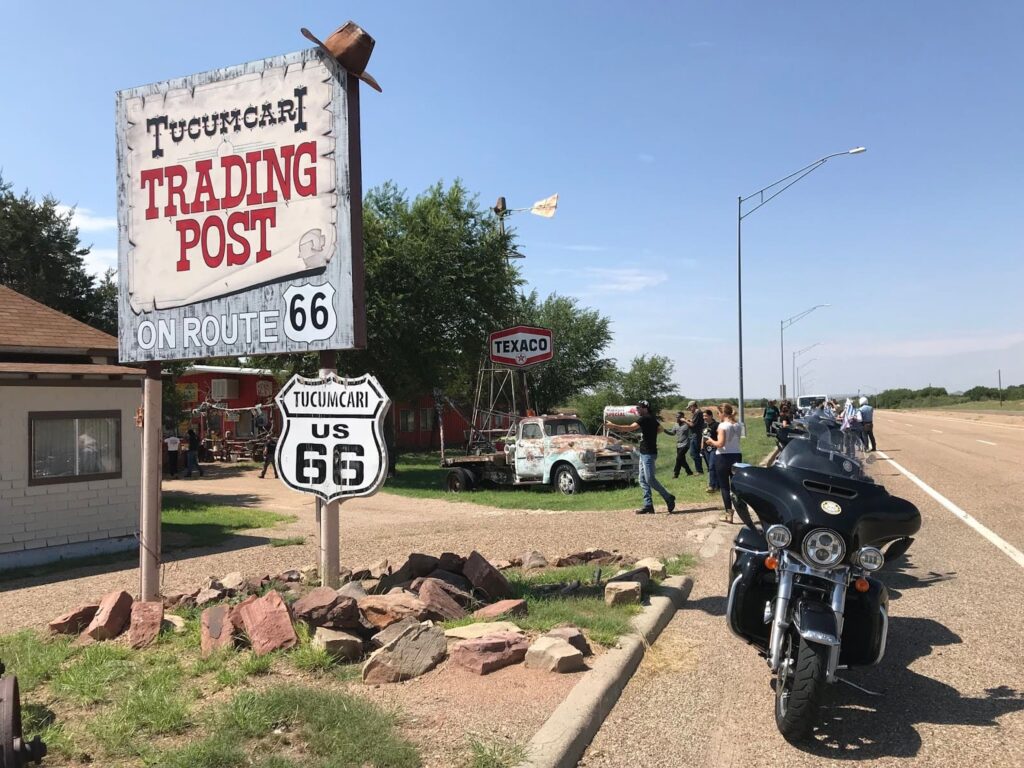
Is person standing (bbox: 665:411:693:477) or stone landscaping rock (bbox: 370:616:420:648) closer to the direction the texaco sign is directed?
the stone landscaping rock

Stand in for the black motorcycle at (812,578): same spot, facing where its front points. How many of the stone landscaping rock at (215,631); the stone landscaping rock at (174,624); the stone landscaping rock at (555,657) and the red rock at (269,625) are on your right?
4

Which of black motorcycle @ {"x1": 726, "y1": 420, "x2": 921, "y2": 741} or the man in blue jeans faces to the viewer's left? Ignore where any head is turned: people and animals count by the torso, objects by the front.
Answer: the man in blue jeans

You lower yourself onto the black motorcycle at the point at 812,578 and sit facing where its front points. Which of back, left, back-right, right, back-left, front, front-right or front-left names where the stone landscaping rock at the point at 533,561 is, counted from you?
back-right

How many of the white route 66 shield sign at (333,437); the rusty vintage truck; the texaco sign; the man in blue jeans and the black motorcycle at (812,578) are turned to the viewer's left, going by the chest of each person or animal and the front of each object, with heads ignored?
1

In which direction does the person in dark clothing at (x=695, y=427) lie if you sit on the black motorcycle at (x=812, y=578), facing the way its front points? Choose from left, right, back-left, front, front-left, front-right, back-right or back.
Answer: back

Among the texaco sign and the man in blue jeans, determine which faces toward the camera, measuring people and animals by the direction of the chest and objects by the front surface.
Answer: the texaco sign

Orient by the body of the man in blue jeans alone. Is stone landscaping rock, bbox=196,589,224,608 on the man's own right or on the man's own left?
on the man's own left

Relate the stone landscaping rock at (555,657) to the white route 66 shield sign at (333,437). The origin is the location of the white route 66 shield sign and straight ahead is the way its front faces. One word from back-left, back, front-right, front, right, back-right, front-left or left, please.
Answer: front-left

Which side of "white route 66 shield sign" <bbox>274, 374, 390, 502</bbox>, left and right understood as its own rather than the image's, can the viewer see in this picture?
front

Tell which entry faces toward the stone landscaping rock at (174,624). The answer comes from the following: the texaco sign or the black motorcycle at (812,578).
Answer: the texaco sign

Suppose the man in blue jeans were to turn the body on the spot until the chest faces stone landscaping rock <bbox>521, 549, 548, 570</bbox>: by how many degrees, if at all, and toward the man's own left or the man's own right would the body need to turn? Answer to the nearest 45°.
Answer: approximately 90° to the man's own left

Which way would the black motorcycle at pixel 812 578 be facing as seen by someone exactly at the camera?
facing the viewer

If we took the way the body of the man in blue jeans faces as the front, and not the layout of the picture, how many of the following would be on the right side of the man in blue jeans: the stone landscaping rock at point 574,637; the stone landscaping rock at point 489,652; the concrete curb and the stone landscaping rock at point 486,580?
0

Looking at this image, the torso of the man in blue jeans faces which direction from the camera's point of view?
to the viewer's left

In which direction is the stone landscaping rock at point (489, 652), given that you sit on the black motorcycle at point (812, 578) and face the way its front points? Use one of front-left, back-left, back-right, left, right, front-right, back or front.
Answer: right

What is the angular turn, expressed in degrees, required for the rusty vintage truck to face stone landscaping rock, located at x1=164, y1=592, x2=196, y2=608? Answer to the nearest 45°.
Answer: approximately 45° to its right

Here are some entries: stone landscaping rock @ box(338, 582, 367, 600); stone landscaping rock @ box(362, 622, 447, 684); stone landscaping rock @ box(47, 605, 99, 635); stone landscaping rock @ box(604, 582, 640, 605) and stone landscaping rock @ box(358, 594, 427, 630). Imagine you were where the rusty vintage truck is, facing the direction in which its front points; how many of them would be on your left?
0
